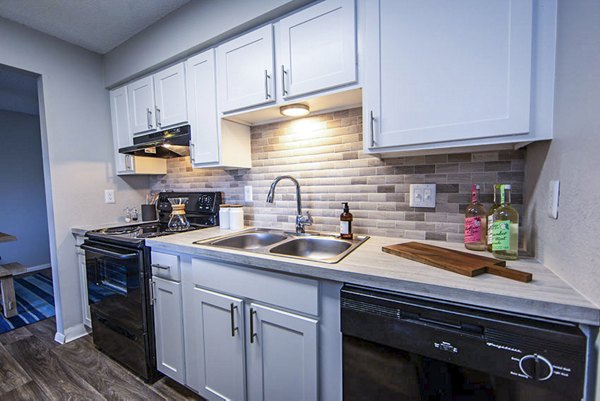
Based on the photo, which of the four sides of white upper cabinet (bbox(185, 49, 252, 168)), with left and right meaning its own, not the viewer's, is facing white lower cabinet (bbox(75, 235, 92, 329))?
right

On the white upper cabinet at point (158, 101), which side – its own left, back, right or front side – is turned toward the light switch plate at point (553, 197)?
left

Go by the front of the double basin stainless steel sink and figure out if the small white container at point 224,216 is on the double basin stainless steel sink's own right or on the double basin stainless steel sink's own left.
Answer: on the double basin stainless steel sink's own right

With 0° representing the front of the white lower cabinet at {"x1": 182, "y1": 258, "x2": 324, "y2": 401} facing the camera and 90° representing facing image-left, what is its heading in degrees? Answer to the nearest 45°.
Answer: approximately 45°

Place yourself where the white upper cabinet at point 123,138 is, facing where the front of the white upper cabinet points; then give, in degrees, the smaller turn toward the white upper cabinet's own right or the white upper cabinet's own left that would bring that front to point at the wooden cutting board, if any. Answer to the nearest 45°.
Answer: approximately 90° to the white upper cabinet's own left

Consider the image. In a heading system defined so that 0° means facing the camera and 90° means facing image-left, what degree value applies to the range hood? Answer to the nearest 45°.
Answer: approximately 45°

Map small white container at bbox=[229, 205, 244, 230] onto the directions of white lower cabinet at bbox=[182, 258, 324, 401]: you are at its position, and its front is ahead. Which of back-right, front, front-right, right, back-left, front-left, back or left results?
back-right

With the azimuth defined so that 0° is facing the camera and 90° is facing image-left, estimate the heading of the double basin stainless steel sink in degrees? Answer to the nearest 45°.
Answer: approximately 45°
